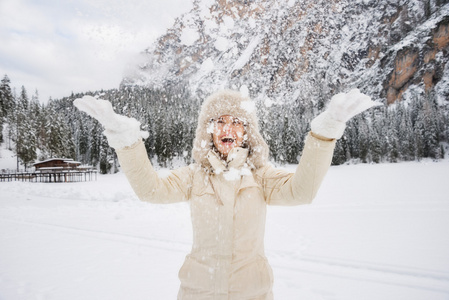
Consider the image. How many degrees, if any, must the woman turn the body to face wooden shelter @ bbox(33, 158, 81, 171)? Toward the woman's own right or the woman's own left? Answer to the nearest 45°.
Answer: approximately 135° to the woman's own right

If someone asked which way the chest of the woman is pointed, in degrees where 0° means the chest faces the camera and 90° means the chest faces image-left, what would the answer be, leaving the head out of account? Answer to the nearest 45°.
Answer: approximately 0°
